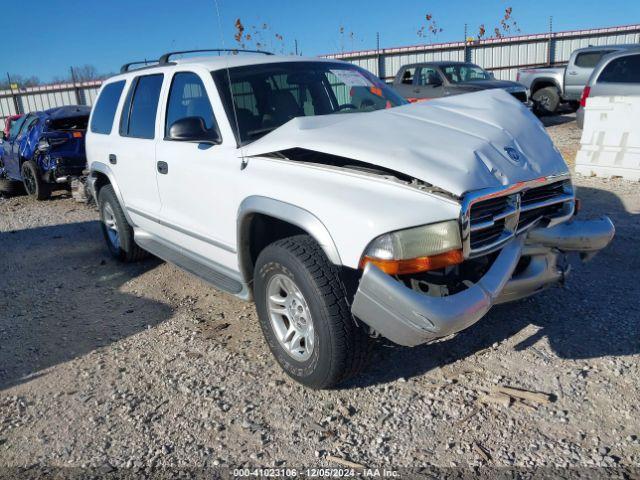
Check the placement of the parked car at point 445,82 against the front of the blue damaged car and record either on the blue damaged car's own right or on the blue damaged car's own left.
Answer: on the blue damaged car's own right

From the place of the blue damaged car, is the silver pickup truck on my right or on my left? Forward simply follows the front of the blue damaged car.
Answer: on my right

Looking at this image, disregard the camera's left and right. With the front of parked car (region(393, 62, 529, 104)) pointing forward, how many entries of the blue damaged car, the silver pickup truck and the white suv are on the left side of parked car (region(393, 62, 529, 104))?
1

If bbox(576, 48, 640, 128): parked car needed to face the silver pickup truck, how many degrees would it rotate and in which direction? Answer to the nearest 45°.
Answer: approximately 90° to its left

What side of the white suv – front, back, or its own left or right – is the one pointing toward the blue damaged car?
back

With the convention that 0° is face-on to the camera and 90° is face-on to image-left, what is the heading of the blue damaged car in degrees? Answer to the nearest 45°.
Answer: approximately 135°
